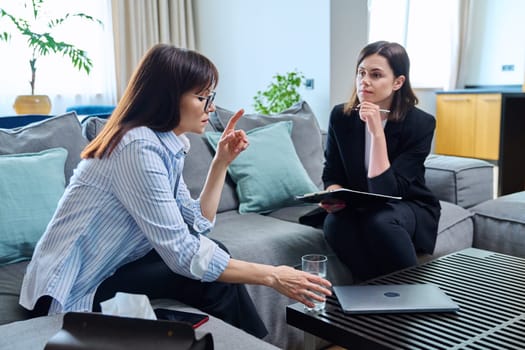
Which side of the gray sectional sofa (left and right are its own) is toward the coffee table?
front

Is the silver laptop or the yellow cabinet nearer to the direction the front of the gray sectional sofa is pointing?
the silver laptop

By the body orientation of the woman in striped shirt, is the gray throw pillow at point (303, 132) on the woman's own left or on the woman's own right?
on the woman's own left

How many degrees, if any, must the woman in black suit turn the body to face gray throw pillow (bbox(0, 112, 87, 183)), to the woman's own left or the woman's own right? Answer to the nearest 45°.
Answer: approximately 45° to the woman's own right

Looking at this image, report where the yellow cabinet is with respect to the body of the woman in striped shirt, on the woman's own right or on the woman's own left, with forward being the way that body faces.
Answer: on the woman's own left

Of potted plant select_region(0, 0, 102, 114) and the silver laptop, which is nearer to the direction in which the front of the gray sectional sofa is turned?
the silver laptop

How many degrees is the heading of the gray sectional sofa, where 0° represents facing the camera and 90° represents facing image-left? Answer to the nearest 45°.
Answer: approximately 0°

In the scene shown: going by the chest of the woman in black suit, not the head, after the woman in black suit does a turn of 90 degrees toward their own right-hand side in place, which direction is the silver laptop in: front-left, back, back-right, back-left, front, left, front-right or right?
back-left

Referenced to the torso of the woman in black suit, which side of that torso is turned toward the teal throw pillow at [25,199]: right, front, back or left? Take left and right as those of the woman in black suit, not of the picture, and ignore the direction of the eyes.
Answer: front

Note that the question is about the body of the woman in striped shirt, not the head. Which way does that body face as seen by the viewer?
to the viewer's right
